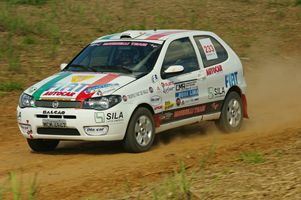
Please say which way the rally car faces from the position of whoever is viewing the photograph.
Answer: facing the viewer and to the left of the viewer
